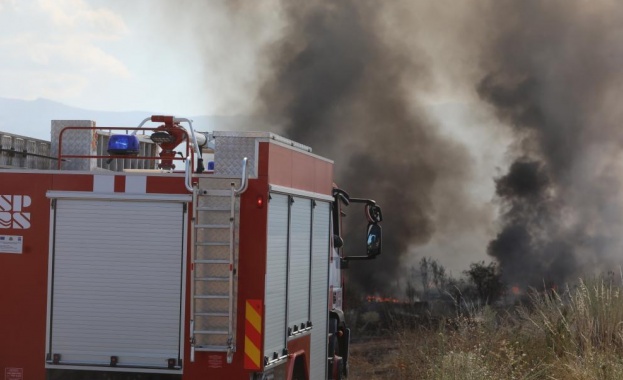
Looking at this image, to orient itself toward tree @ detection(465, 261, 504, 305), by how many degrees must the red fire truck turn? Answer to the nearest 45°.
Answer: approximately 45° to its right

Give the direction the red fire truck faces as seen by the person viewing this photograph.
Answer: facing away from the viewer
